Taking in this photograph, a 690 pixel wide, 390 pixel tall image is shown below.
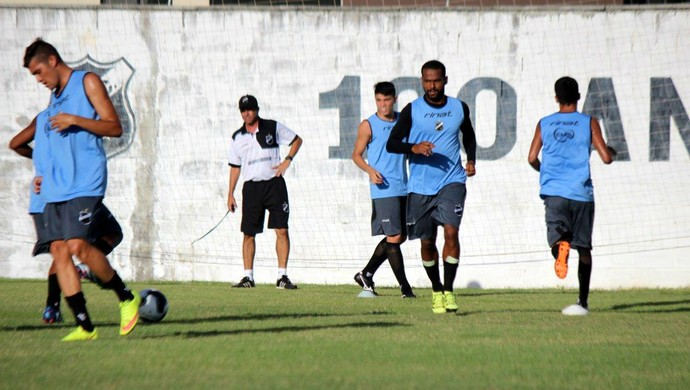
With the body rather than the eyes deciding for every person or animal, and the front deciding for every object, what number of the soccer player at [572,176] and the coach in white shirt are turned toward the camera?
1

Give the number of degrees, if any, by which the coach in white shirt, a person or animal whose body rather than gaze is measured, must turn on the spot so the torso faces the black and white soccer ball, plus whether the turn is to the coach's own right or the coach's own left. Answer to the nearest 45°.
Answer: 0° — they already face it

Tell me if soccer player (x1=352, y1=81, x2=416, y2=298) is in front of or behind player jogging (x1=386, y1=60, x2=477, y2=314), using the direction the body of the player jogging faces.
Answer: behind

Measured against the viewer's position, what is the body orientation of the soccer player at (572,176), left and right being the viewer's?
facing away from the viewer

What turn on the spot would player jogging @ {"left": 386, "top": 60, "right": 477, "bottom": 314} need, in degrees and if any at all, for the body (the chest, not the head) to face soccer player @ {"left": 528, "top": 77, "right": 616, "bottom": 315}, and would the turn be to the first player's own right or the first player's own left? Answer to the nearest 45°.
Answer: approximately 90° to the first player's own left

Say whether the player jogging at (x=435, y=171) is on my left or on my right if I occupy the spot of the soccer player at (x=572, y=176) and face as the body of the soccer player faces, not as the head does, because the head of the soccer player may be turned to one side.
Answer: on my left
